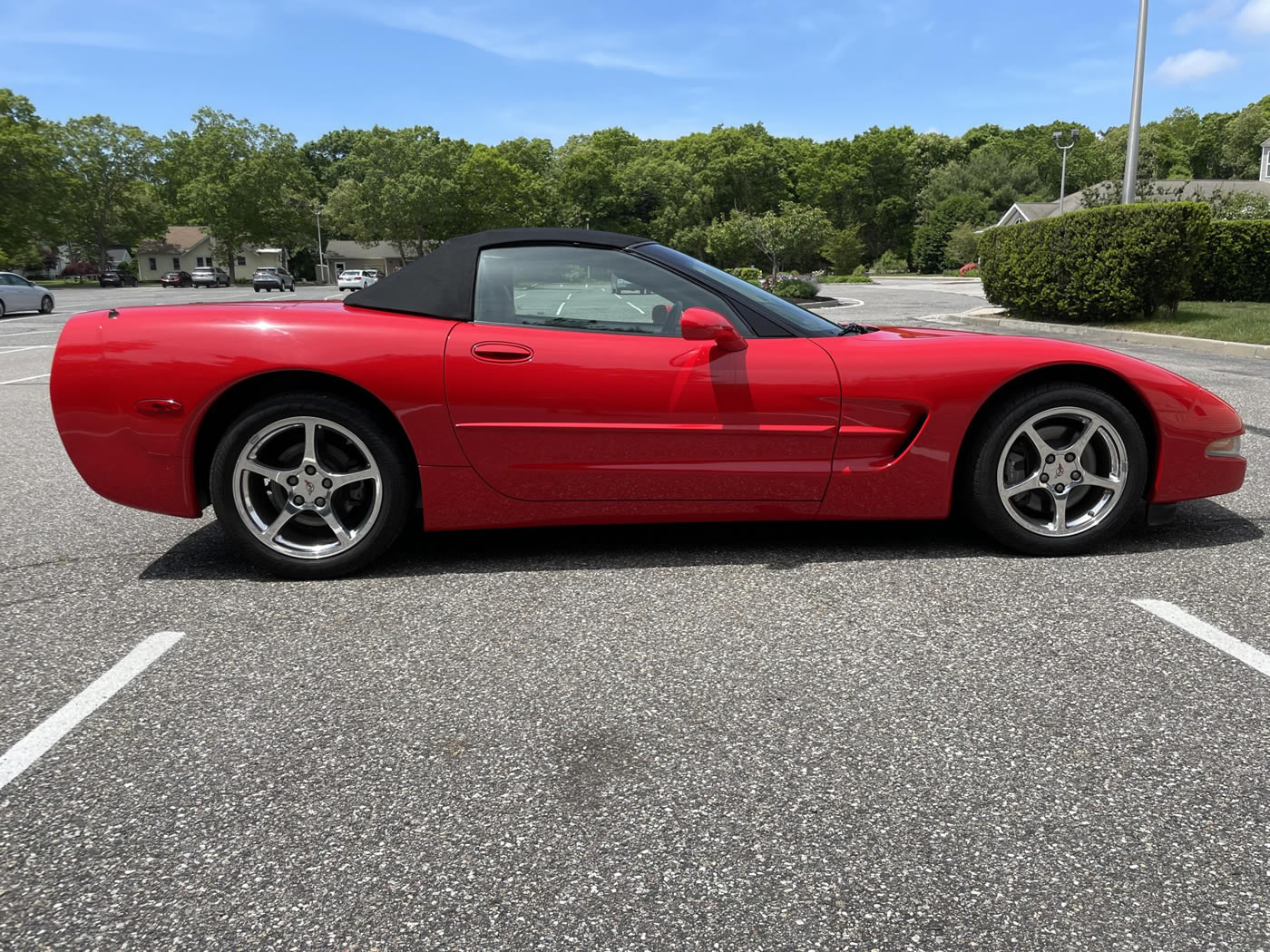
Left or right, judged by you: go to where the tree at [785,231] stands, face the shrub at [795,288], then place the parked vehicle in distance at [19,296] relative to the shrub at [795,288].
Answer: right

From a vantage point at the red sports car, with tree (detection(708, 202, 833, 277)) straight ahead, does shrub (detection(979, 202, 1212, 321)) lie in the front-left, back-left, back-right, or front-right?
front-right

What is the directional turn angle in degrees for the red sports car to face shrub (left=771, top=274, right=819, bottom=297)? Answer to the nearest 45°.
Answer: approximately 90° to its left

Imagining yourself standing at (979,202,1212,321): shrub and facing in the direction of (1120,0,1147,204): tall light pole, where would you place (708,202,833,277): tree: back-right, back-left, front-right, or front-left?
front-left

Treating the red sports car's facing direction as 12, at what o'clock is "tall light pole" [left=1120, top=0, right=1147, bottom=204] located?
The tall light pole is roughly at 10 o'clock from the red sports car.

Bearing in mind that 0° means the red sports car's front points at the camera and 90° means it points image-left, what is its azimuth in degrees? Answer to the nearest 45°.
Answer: approximately 270°

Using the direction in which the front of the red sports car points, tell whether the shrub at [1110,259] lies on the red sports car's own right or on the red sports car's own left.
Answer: on the red sports car's own left

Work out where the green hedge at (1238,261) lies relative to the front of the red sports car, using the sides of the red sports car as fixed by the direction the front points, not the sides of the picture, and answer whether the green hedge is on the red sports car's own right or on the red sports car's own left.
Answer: on the red sports car's own left

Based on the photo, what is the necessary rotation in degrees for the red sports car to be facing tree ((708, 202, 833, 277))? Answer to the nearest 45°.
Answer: approximately 90° to its left
